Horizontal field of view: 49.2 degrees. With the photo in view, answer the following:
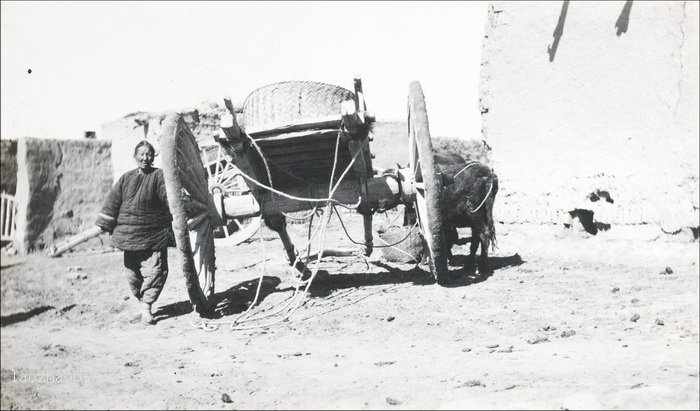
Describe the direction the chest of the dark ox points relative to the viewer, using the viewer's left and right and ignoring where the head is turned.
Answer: facing away from the viewer and to the left of the viewer

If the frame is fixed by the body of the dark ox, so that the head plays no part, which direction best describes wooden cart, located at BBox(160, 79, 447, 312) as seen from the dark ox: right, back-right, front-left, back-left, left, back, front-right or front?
left
